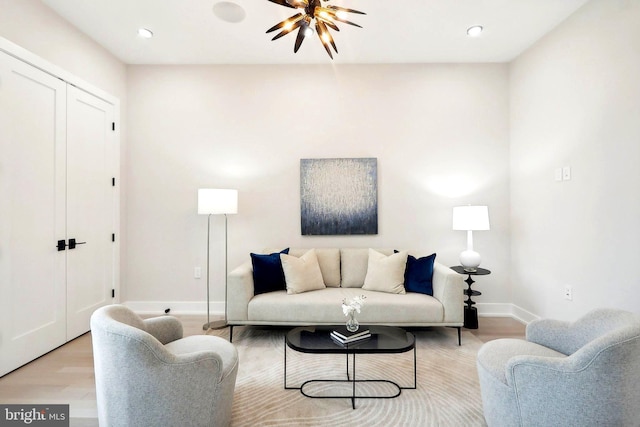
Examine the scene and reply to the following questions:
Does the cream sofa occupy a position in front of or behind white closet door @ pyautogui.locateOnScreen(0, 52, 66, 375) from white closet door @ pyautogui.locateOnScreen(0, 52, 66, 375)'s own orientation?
in front

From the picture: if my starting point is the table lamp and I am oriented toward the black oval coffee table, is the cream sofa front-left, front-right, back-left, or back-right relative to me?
front-right

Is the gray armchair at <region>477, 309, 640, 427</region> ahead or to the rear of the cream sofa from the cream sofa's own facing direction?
ahead

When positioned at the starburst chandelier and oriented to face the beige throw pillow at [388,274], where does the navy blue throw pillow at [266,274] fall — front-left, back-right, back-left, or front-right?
front-left

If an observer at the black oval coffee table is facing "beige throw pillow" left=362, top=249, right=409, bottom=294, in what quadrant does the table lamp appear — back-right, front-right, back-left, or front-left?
front-right

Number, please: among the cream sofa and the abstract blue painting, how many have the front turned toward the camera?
2

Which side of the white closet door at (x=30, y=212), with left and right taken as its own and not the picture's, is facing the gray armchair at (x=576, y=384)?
front

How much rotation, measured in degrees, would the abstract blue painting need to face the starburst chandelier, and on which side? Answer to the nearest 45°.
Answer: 0° — it already faces it

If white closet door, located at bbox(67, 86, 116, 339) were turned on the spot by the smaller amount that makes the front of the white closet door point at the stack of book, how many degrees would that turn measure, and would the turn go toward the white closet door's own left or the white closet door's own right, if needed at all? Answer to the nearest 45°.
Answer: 0° — it already faces it

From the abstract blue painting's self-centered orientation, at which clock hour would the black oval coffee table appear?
The black oval coffee table is roughly at 12 o'clock from the abstract blue painting.

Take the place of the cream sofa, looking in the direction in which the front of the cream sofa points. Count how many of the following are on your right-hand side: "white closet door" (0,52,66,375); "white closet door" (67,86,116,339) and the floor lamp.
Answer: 3

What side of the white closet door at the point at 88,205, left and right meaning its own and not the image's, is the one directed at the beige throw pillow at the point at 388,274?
front

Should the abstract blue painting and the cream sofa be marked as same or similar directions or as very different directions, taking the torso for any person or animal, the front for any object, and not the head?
same or similar directions

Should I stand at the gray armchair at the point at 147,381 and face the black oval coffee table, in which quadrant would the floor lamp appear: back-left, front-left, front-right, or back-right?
front-left

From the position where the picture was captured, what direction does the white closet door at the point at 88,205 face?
facing the viewer and to the right of the viewer

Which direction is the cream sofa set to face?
toward the camera

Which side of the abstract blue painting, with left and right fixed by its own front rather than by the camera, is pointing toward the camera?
front
